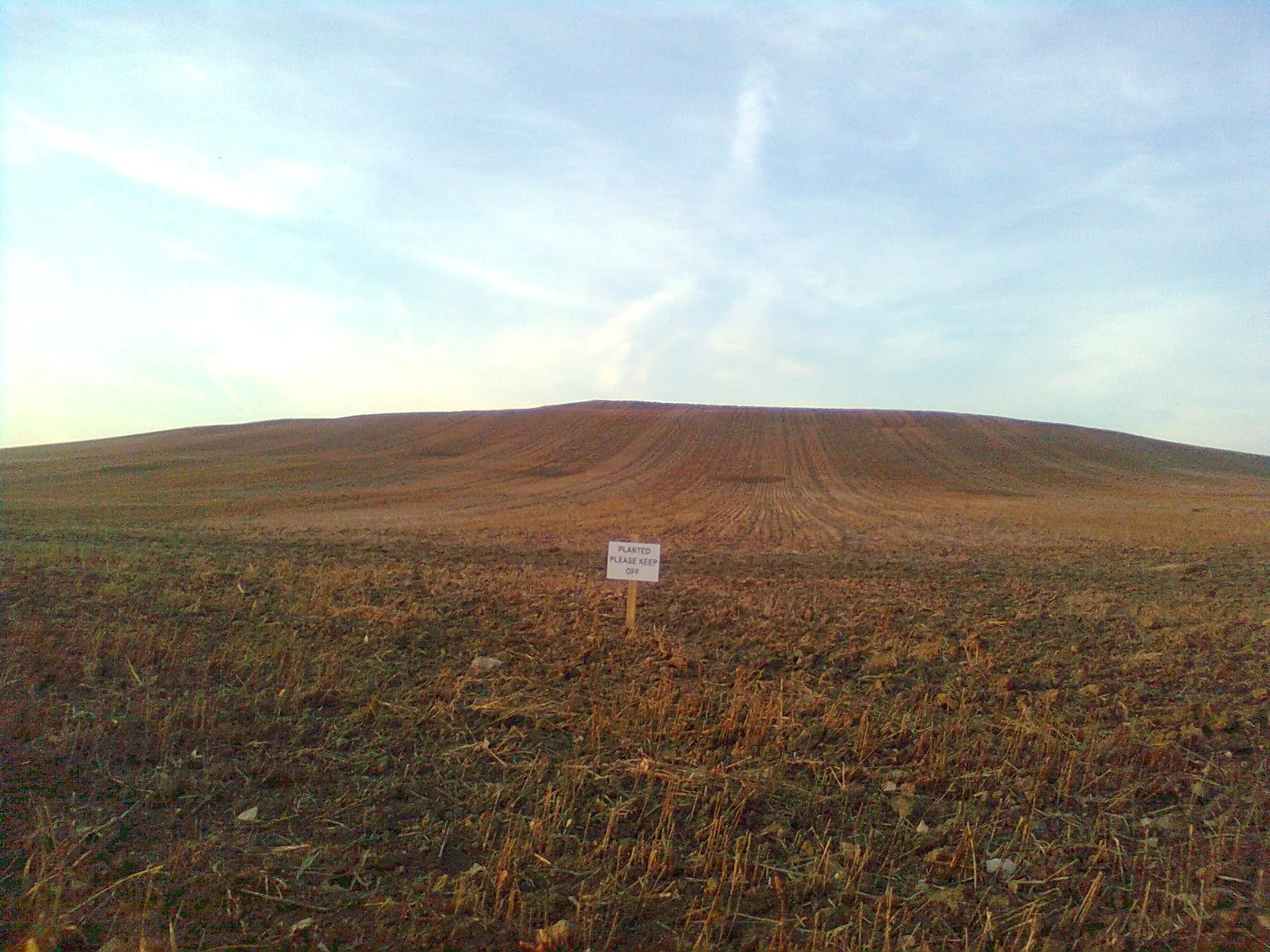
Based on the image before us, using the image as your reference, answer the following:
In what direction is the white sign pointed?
toward the camera

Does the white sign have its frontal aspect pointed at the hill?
no

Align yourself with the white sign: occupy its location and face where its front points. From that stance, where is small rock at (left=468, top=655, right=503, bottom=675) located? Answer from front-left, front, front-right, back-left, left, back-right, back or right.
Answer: front-right

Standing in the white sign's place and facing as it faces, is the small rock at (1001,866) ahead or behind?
ahead

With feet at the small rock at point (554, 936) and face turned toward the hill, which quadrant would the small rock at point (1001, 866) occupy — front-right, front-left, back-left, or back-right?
front-right

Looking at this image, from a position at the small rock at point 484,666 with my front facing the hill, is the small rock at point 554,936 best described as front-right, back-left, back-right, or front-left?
back-right

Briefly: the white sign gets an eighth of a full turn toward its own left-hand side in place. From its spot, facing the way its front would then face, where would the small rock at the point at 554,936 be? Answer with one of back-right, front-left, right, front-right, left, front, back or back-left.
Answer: front-right

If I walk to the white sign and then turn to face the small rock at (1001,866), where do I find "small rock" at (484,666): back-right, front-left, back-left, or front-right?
front-right
